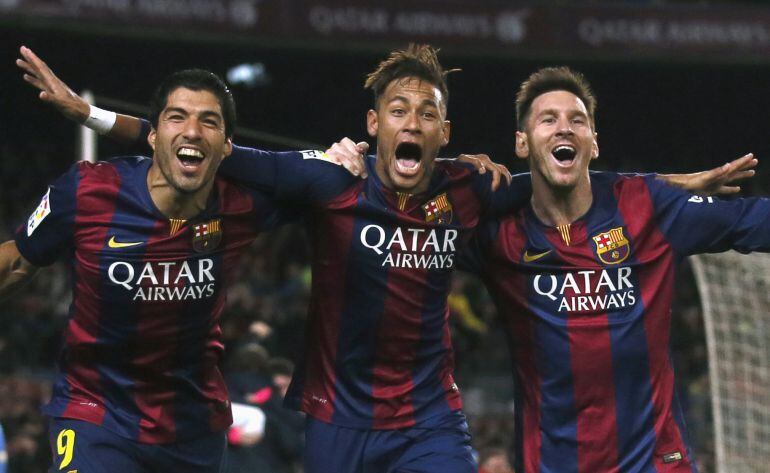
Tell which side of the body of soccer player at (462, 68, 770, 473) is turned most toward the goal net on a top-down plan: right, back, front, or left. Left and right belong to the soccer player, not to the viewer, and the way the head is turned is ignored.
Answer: back

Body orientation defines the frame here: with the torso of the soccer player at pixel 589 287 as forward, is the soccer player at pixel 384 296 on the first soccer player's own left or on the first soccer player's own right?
on the first soccer player's own right

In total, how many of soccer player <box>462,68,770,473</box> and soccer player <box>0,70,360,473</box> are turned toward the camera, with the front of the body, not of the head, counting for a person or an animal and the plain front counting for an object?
2

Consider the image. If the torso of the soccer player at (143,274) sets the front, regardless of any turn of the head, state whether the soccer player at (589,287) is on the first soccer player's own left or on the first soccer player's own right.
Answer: on the first soccer player's own left

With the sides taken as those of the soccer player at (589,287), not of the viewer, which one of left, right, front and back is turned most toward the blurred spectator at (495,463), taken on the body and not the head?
back
